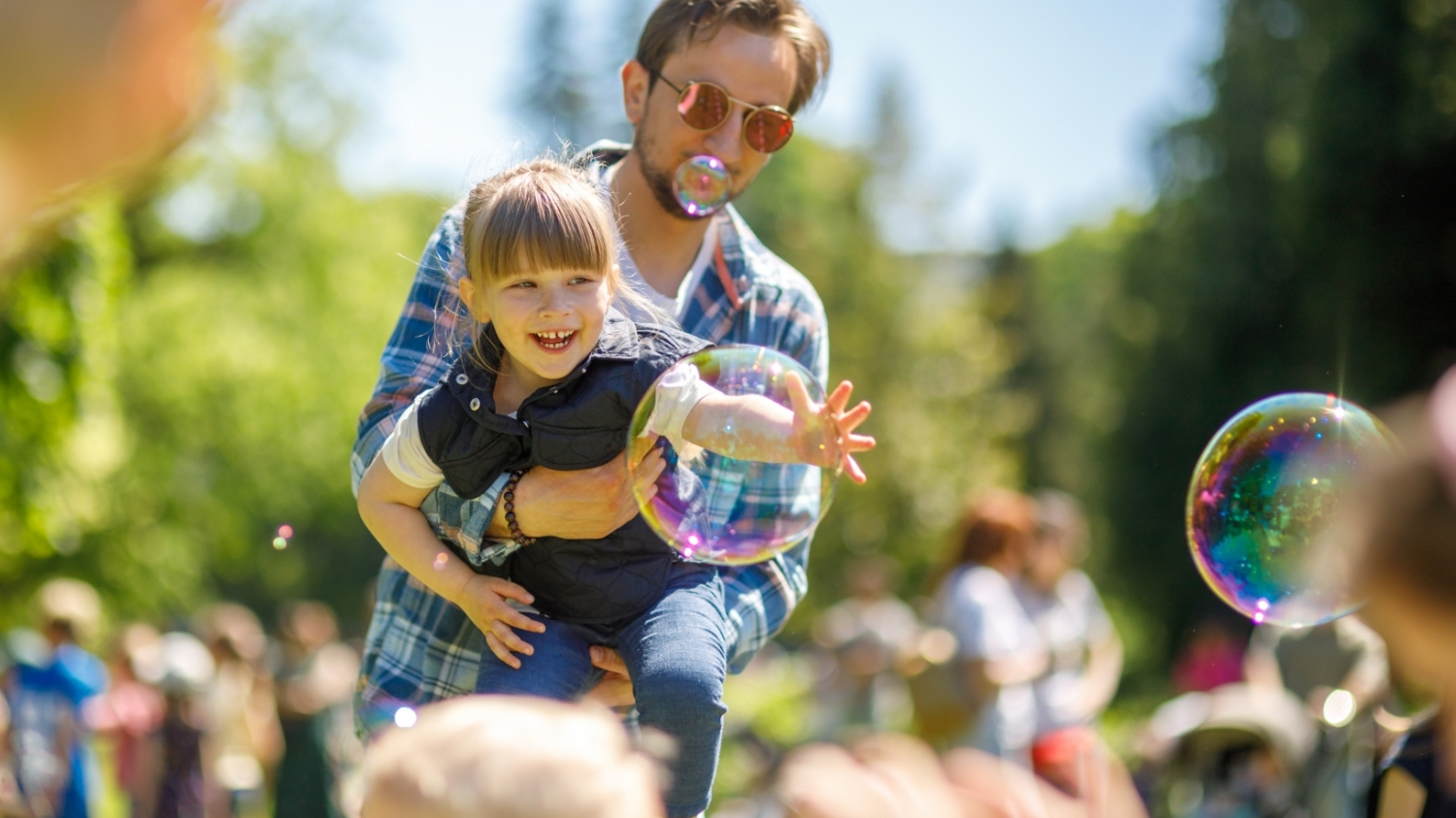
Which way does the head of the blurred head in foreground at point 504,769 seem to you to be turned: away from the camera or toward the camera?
away from the camera

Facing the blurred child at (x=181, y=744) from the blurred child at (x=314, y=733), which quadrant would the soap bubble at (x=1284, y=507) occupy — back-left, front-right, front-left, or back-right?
back-left
